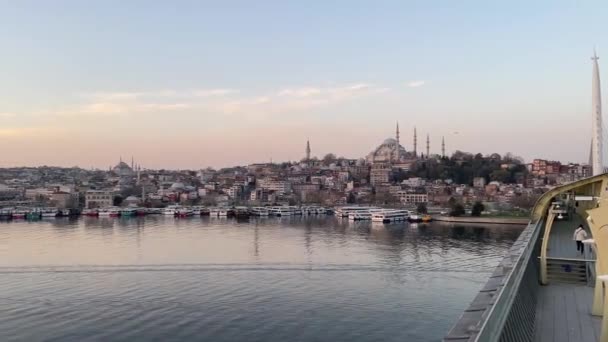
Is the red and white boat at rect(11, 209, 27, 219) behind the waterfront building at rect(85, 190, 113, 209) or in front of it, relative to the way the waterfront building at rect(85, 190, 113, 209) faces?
in front

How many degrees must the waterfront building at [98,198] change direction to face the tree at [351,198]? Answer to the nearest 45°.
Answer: approximately 90° to its left

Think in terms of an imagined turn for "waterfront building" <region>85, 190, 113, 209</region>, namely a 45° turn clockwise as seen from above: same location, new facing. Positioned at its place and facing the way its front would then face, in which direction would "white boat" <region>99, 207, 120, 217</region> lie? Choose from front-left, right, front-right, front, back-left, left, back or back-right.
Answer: front-left

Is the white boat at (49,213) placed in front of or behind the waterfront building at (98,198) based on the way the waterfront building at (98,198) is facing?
in front

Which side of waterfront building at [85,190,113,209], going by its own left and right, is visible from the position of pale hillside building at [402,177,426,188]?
left

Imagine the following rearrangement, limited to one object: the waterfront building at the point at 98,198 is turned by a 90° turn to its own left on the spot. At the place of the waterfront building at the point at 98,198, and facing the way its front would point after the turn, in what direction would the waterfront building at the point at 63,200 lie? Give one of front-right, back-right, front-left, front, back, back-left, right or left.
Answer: back

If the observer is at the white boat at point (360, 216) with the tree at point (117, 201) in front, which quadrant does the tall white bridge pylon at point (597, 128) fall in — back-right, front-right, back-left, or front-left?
back-left

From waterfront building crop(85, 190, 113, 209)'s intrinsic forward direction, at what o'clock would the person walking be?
The person walking is roughly at 12 o'clock from the waterfront building.

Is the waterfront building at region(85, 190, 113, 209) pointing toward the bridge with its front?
yes

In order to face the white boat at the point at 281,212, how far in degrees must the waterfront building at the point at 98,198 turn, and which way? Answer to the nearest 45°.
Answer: approximately 45° to its left

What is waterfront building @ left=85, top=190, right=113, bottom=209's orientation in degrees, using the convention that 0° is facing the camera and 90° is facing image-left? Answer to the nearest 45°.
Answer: approximately 0°
